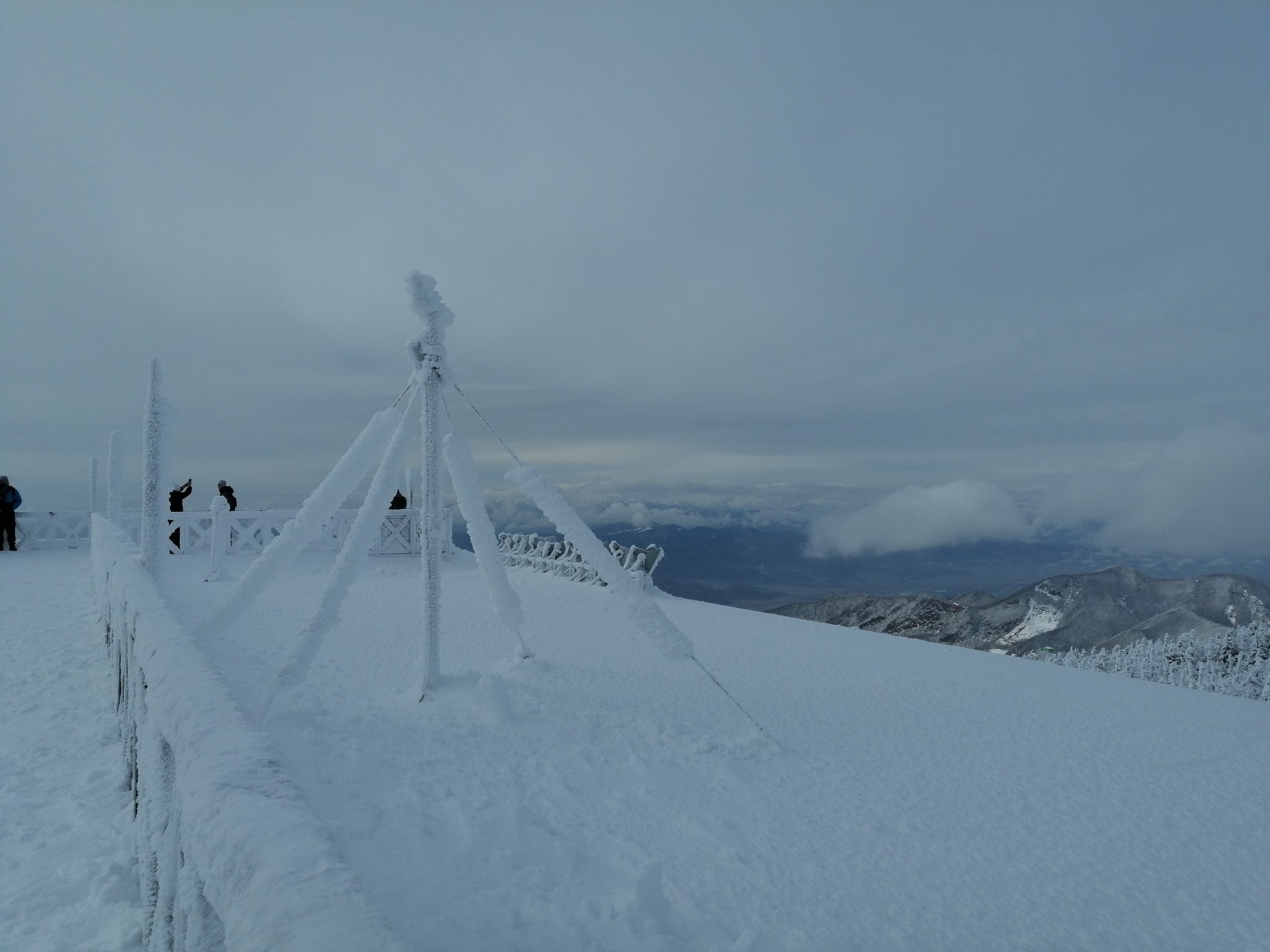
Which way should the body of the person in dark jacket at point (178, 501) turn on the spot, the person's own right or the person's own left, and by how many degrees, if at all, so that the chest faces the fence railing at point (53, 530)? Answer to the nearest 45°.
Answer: approximately 135° to the person's own left

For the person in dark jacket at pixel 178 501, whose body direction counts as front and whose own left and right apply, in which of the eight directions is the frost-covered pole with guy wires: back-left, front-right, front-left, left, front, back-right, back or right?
right

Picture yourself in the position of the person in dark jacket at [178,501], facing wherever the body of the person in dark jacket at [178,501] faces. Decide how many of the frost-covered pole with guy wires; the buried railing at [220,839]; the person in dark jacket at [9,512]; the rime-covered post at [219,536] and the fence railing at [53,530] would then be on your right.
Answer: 3

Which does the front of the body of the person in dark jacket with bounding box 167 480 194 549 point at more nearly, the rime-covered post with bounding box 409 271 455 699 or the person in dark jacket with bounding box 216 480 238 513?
the person in dark jacket

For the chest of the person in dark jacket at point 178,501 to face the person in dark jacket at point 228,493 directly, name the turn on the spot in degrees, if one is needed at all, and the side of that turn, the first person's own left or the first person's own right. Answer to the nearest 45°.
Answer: approximately 45° to the first person's own right

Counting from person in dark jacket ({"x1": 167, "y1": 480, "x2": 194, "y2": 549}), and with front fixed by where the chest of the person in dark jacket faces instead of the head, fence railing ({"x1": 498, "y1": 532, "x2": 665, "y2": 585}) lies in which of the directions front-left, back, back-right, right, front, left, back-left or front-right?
front-right

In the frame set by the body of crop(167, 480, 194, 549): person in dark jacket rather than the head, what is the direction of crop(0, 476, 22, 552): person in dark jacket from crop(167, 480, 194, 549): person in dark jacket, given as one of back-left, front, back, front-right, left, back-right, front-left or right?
back-left

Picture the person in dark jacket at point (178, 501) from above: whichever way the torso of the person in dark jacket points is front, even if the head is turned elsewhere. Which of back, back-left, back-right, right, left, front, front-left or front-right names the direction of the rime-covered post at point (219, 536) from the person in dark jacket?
right

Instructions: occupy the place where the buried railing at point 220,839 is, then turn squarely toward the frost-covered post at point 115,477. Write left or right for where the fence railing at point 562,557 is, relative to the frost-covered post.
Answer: right
